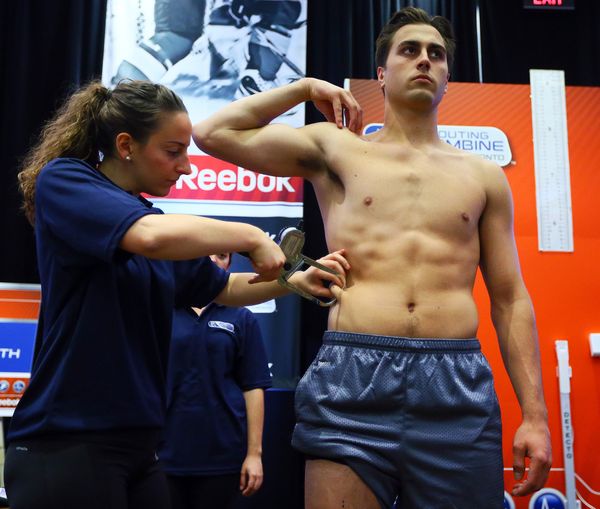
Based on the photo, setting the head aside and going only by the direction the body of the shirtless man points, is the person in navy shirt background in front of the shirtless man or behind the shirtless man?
behind

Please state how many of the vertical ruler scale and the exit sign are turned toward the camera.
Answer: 2

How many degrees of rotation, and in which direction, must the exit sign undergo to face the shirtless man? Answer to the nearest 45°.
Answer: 0° — it already faces them

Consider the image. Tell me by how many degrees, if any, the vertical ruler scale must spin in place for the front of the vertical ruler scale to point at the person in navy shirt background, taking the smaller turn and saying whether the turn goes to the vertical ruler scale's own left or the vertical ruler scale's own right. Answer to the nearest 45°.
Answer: approximately 45° to the vertical ruler scale's own right

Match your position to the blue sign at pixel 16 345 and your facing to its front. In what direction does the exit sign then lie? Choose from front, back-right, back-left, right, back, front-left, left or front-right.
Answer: left

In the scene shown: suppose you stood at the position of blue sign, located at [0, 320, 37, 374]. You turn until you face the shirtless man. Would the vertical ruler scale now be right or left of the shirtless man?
left
